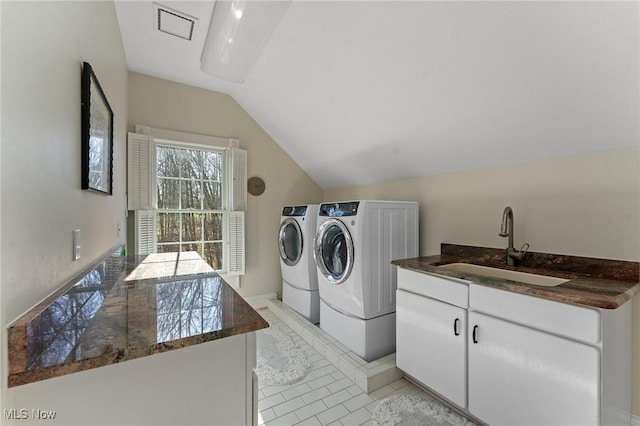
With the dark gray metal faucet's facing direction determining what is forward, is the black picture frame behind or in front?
in front

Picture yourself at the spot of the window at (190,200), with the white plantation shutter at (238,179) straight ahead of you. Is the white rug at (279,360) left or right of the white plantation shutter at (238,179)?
right

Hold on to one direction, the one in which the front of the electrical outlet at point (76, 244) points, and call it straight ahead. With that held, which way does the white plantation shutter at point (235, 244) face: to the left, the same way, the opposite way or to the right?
to the right

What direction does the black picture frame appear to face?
to the viewer's right

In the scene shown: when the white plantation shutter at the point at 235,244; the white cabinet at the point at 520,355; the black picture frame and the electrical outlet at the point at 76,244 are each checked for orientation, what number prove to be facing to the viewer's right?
2

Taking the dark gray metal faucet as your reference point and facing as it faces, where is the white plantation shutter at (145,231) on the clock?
The white plantation shutter is roughly at 1 o'clock from the dark gray metal faucet.

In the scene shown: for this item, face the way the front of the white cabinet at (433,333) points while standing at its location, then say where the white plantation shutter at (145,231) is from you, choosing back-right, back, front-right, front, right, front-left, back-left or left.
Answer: front-right

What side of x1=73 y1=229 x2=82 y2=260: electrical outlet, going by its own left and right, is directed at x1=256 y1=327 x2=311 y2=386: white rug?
front

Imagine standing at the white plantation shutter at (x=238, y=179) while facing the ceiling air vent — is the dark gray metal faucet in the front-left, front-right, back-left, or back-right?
front-left

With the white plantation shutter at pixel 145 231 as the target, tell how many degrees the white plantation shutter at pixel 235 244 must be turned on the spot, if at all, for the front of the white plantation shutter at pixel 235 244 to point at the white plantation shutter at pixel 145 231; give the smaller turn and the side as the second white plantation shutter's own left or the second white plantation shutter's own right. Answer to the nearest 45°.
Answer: approximately 90° to the second white plantation shutter's own right

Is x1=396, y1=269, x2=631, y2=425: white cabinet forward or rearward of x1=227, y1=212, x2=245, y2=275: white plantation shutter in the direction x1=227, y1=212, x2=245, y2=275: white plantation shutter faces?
forward

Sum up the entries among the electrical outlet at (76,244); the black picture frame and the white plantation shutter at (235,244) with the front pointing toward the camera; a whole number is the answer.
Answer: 1
